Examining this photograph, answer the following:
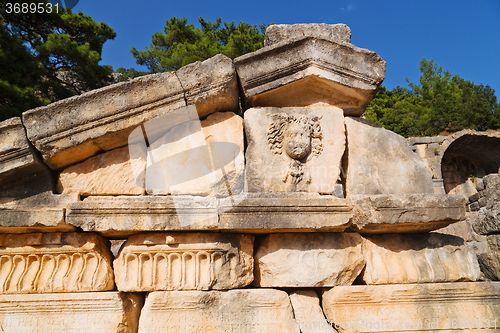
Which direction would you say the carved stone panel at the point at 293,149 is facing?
toward the camera

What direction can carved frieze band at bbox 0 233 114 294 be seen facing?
toward the camera

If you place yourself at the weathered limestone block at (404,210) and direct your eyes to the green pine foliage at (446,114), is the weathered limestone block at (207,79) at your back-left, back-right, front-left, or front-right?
back-left

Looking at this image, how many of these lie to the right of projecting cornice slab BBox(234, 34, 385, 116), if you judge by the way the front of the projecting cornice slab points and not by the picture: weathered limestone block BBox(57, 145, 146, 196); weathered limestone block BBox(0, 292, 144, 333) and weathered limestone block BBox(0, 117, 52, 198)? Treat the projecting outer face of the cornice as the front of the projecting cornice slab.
3

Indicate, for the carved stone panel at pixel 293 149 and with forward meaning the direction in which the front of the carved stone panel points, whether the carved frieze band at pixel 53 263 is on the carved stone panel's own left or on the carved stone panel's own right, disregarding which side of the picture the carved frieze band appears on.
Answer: on the carved stone panel's own right

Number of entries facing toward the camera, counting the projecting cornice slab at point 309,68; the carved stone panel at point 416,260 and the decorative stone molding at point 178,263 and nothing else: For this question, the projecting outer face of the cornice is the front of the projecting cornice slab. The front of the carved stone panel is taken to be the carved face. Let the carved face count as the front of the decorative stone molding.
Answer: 3

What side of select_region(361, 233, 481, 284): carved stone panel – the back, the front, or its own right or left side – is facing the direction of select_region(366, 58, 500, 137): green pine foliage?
back

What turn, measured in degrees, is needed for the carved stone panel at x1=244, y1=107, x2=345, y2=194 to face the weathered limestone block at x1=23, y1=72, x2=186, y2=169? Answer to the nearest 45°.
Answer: approximately 90° to its right

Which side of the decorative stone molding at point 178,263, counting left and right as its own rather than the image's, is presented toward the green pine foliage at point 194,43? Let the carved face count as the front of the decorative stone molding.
back
